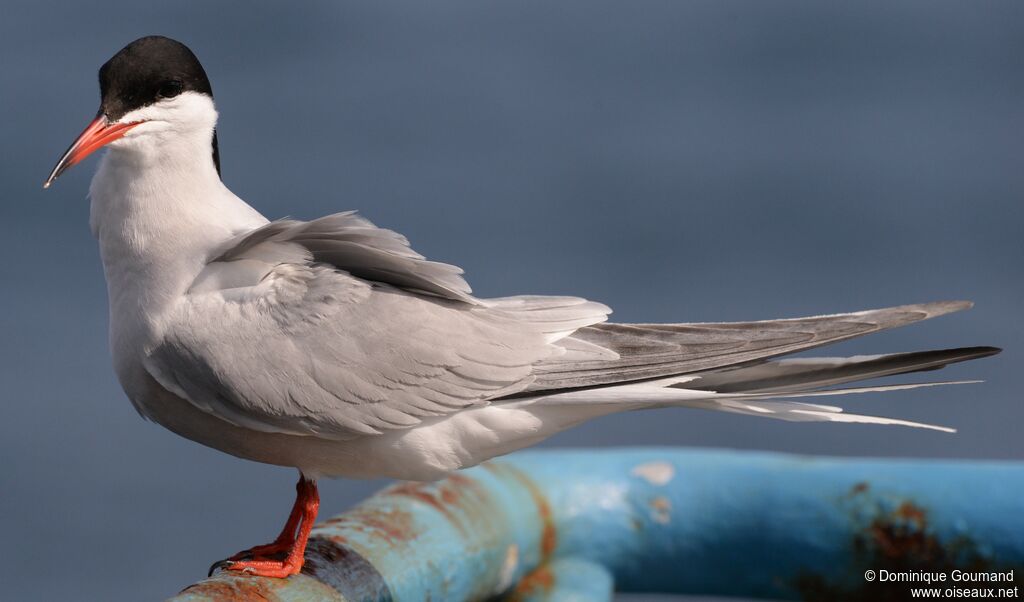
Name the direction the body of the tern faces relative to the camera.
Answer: to the viewer's left
